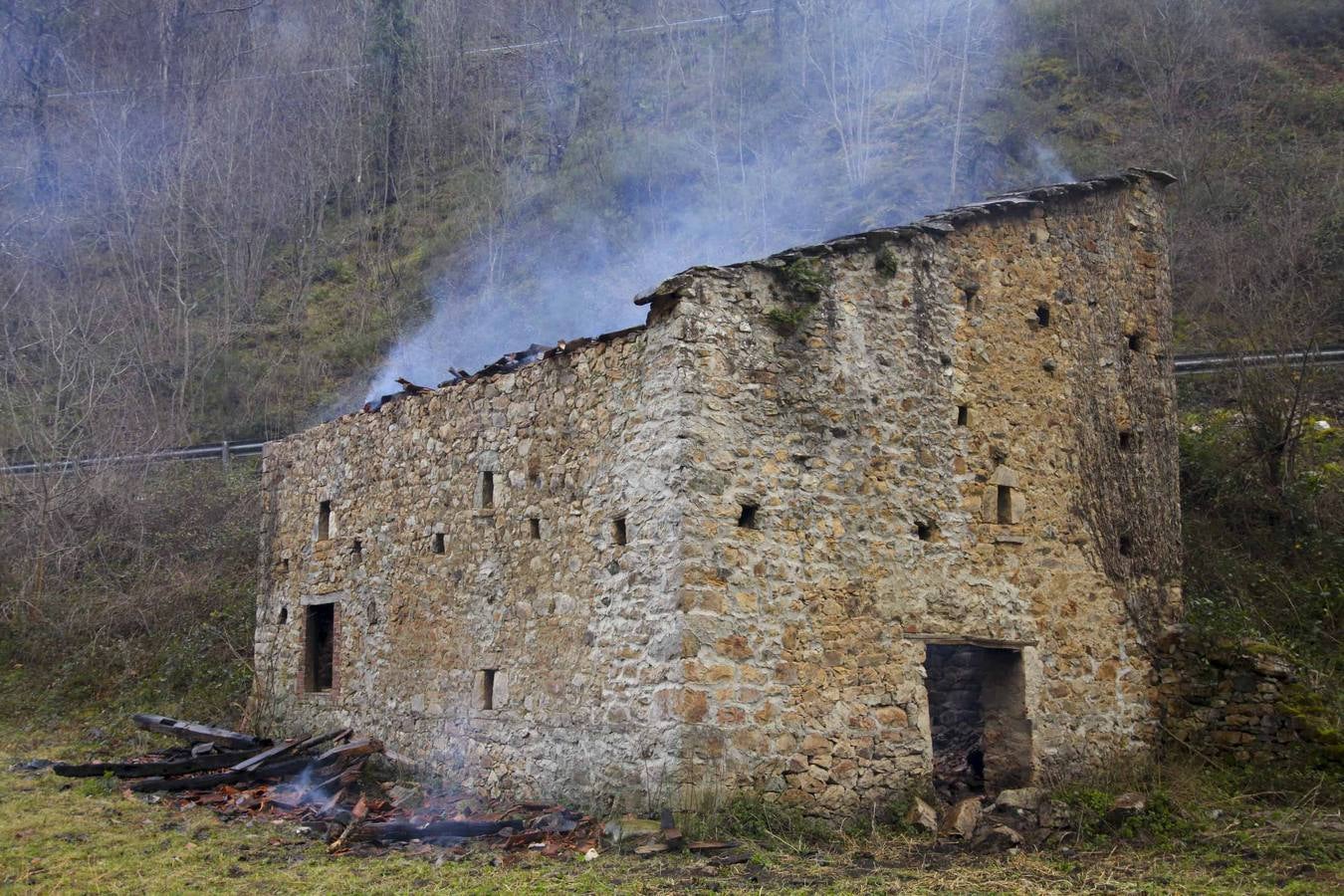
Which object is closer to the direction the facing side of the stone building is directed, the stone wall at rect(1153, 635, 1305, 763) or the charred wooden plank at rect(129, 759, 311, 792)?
the stone wall

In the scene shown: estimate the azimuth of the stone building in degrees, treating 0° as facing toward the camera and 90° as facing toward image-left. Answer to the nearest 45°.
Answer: approximately 315°

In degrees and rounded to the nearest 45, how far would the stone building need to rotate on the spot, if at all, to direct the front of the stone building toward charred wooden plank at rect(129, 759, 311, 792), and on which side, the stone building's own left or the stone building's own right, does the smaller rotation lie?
approximately 135° to the stone building's own right

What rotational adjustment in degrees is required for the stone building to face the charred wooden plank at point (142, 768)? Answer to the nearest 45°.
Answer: approximately 135° to its right

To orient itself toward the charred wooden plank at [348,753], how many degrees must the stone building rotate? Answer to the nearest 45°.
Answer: approximately 135° to its right

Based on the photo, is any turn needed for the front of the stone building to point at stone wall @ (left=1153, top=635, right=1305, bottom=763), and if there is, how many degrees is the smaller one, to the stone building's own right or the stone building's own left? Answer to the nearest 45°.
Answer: approximately 45° to the stone building's own left

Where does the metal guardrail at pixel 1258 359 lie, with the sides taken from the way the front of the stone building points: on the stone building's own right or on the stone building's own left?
on the stone building's own left

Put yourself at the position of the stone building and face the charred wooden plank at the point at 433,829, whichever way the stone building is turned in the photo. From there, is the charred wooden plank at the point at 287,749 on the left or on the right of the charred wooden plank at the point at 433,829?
right
